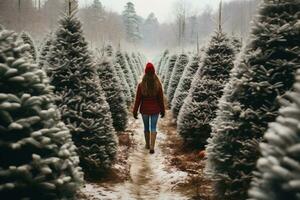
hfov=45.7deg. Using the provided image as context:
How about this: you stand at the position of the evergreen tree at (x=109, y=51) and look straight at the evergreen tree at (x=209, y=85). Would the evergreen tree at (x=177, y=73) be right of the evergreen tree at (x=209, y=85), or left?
left

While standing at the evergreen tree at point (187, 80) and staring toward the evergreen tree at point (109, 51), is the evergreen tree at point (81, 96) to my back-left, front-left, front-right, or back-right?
back-left

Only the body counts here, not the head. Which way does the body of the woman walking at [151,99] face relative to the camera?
away from the camera

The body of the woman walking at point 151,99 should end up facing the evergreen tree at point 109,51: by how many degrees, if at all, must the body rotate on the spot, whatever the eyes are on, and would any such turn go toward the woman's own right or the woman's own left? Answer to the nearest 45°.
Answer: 0° — they already face it

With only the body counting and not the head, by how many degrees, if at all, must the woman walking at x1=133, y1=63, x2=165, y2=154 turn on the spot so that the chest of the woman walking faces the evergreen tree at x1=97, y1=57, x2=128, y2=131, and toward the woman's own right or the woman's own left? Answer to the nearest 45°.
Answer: approximately 45° to the woman's own left

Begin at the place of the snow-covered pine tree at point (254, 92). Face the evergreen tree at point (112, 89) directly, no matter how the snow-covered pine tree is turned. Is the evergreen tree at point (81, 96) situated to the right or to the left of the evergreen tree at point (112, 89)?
left

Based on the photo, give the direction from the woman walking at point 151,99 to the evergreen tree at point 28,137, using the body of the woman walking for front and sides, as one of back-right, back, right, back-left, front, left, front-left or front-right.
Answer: back

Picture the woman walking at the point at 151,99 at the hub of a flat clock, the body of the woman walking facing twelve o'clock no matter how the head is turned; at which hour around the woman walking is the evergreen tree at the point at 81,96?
The evergreen tree is roughly at 7 o'clock from the woman walking.

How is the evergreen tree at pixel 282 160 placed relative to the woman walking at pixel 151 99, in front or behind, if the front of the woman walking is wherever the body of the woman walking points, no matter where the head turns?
behind
